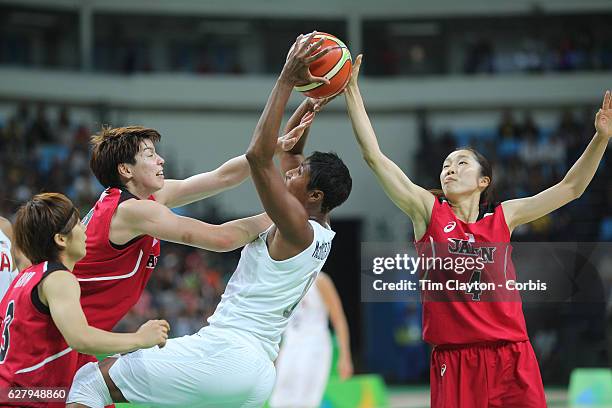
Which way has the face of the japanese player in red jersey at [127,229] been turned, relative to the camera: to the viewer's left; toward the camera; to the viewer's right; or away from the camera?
to the viewer's right

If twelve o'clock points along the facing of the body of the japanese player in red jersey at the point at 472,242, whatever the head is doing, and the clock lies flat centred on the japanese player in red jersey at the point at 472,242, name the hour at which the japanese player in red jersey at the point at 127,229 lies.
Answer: the japanese player in red jersey at the point at 127,229 is roughly at 2 o'clock from the japanese player in red jersey at the point at 472,242.

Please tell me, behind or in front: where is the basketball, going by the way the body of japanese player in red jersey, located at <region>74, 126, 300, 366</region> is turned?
in front

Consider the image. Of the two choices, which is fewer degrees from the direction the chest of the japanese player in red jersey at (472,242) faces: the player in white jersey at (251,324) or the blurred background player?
the player in white jersey

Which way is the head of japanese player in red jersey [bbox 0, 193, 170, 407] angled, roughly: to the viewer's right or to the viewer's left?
to the viewer's right

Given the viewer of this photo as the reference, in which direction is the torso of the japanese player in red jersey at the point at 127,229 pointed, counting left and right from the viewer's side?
facing to the right of the viewer

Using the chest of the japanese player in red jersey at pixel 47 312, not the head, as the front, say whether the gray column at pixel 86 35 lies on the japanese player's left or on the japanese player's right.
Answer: on the japanese player's left

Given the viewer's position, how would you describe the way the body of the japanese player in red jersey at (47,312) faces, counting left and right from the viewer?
facing away from the viewer and to the right of the viewer

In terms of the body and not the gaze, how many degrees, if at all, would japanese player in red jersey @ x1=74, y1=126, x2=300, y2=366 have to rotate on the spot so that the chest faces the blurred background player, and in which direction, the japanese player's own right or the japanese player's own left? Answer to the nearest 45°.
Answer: approximately 90° to the japanese player's own left

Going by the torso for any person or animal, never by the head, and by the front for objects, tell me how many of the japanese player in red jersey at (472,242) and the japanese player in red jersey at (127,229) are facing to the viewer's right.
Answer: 1

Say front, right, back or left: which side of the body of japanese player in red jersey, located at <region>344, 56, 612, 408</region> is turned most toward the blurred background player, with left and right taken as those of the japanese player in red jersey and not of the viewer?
back

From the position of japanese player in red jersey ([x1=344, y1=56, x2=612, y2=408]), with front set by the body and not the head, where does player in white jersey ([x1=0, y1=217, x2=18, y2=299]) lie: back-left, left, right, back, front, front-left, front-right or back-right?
right
